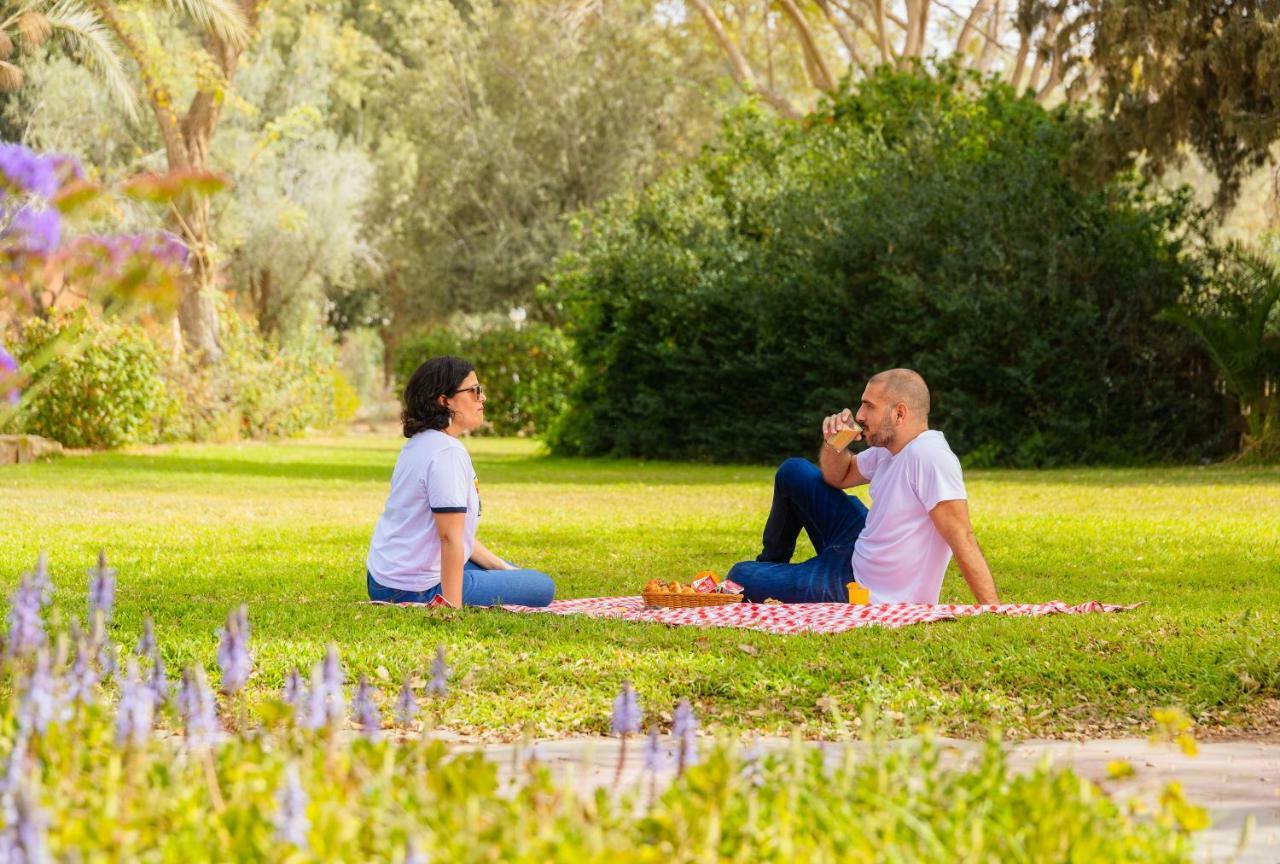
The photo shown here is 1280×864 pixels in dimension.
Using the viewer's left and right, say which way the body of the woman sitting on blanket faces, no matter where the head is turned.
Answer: facing to the right of the viewer

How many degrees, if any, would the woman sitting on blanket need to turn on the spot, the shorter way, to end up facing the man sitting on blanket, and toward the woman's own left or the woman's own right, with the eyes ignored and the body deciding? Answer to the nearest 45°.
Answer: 0° — they already face them

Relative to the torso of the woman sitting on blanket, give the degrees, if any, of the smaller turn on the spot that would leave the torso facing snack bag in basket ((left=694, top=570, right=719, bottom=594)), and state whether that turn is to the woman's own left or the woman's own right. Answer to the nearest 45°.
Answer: approximately 45° to the woman's own left

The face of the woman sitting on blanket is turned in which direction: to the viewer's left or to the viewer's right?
to the viewer's right

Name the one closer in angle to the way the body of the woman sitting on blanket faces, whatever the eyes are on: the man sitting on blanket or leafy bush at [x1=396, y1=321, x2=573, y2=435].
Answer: the man sitting on blanket

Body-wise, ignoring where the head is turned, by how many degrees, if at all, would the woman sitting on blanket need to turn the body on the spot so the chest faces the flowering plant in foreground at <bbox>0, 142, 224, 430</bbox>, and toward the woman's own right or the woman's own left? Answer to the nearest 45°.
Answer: approximately 90° to the woman's own right
